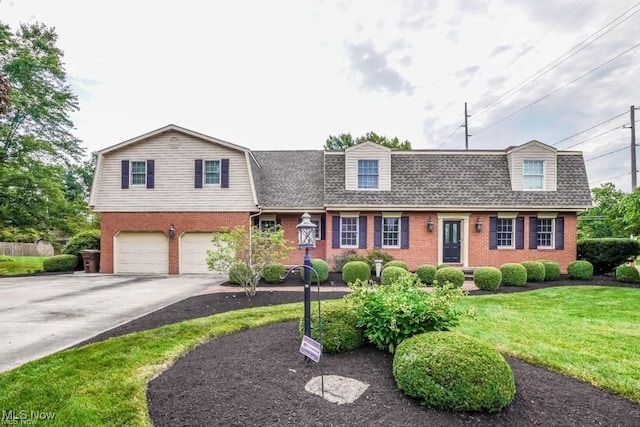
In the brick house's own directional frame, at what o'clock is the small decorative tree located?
The small decorative tree is roughly at 1 o'clock from the brick house.

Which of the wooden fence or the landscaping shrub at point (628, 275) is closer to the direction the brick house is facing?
the landscaping shrub

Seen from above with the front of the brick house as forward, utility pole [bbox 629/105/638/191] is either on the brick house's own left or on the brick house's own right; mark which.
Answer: on the brick house's own left

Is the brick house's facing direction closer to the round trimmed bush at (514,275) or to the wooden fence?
the round trimmed bush

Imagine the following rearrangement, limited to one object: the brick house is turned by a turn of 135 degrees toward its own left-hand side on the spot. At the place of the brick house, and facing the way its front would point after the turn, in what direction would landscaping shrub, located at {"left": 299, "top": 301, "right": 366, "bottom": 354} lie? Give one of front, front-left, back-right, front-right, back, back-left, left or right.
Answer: back-right

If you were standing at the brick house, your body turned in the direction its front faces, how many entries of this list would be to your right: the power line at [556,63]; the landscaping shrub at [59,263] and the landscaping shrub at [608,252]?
1

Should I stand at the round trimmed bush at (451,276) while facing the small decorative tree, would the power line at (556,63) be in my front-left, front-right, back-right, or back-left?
back-right

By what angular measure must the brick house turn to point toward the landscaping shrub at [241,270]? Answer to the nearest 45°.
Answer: approximately 45° to its right

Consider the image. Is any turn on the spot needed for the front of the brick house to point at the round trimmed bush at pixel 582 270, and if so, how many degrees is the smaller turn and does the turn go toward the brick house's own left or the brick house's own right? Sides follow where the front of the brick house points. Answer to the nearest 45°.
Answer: approximately 90° to the brick house's own left

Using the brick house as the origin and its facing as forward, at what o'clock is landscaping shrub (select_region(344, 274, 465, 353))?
The landscaping shrub is roughly at 12 o'clock from the brick house.

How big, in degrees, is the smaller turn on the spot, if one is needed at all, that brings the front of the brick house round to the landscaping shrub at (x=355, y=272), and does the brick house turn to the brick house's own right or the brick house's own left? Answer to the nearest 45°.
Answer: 0° — it already faces it

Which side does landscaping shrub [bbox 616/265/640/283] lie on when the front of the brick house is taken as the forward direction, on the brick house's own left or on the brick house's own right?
on the brick house's own left

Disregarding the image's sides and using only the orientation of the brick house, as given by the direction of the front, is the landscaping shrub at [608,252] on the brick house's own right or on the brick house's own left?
on the brick house's own left

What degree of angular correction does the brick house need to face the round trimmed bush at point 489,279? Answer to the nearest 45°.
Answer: approximately 45° to its left

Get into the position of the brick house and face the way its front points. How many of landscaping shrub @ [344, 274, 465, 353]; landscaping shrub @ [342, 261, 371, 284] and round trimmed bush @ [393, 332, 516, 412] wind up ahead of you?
3

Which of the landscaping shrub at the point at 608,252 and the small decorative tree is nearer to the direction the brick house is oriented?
the small decorative tree

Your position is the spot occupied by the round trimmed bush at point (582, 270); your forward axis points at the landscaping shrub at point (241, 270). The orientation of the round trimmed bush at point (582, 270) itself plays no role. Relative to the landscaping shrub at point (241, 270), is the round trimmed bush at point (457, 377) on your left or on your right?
left

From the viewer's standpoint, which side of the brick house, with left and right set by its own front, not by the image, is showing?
front
